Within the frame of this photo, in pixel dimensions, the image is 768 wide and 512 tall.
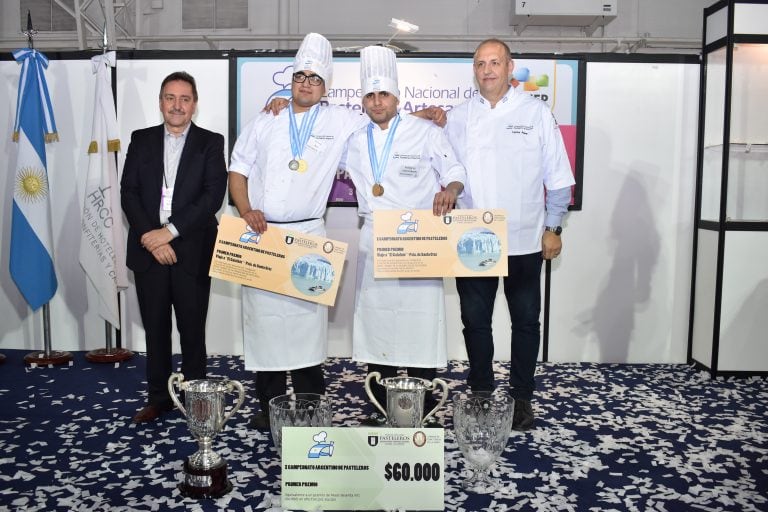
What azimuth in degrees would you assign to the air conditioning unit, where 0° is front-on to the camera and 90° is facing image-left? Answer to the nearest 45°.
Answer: approximately 0°

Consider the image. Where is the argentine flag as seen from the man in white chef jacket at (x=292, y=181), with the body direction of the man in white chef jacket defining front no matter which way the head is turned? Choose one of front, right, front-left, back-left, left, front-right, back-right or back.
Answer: back-right

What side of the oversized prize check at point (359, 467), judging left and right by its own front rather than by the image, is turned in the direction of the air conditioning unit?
back

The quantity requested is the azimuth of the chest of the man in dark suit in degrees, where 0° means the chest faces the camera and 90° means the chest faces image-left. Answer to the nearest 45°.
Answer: approximately 0°
